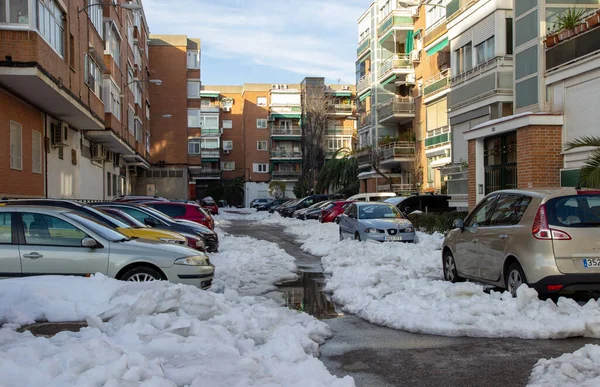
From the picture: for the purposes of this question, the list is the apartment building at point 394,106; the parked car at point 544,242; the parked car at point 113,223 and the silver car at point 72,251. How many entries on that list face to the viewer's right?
2

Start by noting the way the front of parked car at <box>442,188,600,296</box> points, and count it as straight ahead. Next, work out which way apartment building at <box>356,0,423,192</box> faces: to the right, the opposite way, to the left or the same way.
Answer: to the left

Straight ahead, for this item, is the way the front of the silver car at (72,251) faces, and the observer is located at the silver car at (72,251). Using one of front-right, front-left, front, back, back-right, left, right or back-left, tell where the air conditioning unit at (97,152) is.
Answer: left

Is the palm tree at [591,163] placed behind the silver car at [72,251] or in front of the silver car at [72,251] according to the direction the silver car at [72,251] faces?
in front

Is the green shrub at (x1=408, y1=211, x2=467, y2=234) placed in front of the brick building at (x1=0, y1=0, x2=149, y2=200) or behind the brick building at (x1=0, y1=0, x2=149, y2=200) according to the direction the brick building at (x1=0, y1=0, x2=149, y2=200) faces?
in front

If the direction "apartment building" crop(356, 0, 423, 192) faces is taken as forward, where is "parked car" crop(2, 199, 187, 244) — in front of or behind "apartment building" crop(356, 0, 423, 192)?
in front

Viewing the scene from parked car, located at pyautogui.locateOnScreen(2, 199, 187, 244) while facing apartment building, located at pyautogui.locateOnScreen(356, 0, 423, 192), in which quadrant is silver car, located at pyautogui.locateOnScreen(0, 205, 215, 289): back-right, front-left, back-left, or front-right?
back-right

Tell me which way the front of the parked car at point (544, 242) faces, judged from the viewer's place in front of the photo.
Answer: facing away from the viewer and to the left of the viewer

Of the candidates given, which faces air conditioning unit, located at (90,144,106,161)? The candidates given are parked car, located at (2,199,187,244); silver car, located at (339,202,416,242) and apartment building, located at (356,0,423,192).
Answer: the apartment building

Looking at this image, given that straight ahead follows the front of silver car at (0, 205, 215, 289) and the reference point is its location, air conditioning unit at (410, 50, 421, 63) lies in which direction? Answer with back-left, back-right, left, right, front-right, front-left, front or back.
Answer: front-left

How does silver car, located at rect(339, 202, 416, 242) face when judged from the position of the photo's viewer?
facing the viewer and to the right of the viewer

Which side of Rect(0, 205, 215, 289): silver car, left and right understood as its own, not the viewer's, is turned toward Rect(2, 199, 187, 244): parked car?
left

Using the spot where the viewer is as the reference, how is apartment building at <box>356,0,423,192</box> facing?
facing the viewer and to the left of the viewer

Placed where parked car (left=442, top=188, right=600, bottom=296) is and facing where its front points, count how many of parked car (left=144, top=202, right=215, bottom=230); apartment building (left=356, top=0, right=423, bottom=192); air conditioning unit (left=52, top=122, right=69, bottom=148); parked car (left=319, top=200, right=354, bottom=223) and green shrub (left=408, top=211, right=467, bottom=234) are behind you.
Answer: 0

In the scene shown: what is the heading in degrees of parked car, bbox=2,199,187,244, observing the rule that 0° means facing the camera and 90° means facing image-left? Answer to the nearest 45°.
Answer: approximately 270°

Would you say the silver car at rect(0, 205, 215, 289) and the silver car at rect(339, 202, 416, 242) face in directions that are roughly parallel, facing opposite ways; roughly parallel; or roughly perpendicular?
roughly perpendicular

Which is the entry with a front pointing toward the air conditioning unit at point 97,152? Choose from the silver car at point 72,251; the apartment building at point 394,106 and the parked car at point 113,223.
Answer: the apartment building

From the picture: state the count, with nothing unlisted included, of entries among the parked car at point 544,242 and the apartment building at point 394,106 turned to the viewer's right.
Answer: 0

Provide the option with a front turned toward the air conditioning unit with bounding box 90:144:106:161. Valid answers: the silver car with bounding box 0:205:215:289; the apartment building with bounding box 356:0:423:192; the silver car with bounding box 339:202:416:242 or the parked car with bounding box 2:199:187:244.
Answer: the apartment building

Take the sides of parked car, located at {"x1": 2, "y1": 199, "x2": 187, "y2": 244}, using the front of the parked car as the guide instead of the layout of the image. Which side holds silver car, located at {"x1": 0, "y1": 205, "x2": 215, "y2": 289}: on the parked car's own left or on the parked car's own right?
on the parked car's own right

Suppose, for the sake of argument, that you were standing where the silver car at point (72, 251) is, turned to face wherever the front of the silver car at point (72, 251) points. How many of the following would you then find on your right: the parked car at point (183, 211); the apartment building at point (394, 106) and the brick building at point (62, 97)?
0

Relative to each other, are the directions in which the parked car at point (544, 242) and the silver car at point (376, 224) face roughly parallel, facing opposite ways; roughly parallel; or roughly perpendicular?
roughly parallel, facing opposite ways

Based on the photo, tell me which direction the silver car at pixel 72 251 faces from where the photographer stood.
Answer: facing to the right of the viewer
